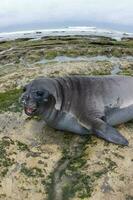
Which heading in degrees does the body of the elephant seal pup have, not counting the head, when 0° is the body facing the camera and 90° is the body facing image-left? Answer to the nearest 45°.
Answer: approximately 90°

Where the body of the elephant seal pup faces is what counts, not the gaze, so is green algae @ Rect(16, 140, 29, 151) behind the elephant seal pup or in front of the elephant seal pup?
in front

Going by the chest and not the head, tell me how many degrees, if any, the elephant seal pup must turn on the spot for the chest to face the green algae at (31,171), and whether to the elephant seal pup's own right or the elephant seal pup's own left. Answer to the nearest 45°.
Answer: approximately 45° to the elephant seal pup's own left

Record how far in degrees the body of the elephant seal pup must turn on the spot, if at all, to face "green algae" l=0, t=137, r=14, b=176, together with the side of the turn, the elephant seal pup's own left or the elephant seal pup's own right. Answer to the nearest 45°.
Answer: approximately 45° to the elephant seal pup's own left
